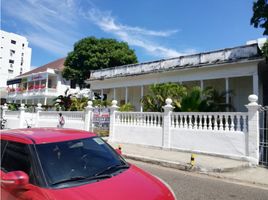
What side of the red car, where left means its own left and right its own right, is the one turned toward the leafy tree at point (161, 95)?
left

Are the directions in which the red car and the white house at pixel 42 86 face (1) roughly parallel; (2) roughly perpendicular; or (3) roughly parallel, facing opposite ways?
roughly perpendicular

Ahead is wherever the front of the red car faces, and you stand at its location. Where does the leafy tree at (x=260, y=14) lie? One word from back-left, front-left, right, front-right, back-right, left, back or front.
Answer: left

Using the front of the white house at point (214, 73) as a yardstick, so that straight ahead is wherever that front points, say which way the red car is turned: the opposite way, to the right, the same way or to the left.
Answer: to the left

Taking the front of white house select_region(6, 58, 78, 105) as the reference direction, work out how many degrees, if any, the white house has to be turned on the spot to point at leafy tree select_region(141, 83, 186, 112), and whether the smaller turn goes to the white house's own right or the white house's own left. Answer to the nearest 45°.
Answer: approximately 45° to the white house's own left

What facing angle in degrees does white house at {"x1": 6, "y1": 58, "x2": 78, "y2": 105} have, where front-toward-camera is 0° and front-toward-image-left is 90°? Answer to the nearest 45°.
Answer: approximately 45°

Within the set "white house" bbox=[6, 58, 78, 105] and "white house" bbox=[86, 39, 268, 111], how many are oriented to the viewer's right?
0

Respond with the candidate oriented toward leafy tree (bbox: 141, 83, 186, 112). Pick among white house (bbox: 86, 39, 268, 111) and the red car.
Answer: the white house

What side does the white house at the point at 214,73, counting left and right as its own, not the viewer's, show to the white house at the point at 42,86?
right

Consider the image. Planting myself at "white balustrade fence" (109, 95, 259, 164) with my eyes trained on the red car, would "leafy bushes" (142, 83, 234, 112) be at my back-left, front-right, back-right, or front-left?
back-right

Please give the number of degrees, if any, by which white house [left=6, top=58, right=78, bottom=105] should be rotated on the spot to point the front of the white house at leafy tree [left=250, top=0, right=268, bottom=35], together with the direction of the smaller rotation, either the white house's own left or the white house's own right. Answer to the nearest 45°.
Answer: approximately 45° to the white house's own left

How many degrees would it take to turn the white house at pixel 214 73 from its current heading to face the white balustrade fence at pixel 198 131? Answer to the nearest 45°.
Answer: approximately 45° to its left

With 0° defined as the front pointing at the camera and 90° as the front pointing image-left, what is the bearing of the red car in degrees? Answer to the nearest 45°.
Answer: approximately 315°

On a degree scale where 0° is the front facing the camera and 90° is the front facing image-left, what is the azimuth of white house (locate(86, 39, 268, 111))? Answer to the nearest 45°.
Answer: approximately 45°
